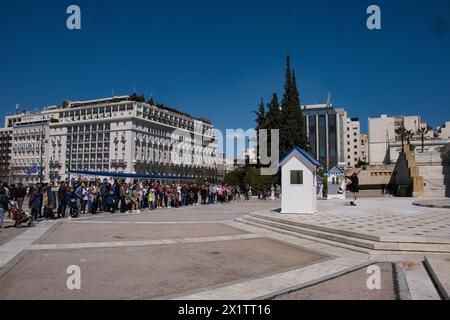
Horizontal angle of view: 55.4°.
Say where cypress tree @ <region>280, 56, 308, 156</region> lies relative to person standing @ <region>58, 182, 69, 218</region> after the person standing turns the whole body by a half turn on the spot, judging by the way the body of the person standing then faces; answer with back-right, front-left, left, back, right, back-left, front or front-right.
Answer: back-right

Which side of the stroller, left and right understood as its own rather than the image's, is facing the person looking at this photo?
right

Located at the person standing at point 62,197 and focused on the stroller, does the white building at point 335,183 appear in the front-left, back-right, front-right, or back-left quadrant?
back-left

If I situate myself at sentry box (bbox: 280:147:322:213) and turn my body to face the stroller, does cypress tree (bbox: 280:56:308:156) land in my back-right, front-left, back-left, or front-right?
back-right

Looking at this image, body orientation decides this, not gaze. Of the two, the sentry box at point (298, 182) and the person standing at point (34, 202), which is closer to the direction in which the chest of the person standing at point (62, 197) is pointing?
the sentry box

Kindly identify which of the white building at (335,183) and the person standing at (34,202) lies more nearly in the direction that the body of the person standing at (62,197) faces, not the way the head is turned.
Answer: the white building

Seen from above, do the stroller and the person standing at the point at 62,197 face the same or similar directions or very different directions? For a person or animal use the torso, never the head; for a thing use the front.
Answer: same or similar directions

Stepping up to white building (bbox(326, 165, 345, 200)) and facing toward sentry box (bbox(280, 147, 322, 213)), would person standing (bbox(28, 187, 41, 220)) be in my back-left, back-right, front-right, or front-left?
front-right

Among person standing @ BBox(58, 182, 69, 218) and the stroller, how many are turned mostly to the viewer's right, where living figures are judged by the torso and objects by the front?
2

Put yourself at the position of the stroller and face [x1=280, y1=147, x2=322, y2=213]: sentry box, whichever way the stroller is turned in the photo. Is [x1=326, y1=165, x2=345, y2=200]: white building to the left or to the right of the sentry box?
left

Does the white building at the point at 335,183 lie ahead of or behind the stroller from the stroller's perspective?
ahead

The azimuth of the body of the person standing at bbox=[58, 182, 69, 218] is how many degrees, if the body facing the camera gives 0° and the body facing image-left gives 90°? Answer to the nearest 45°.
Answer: approximately 270°
